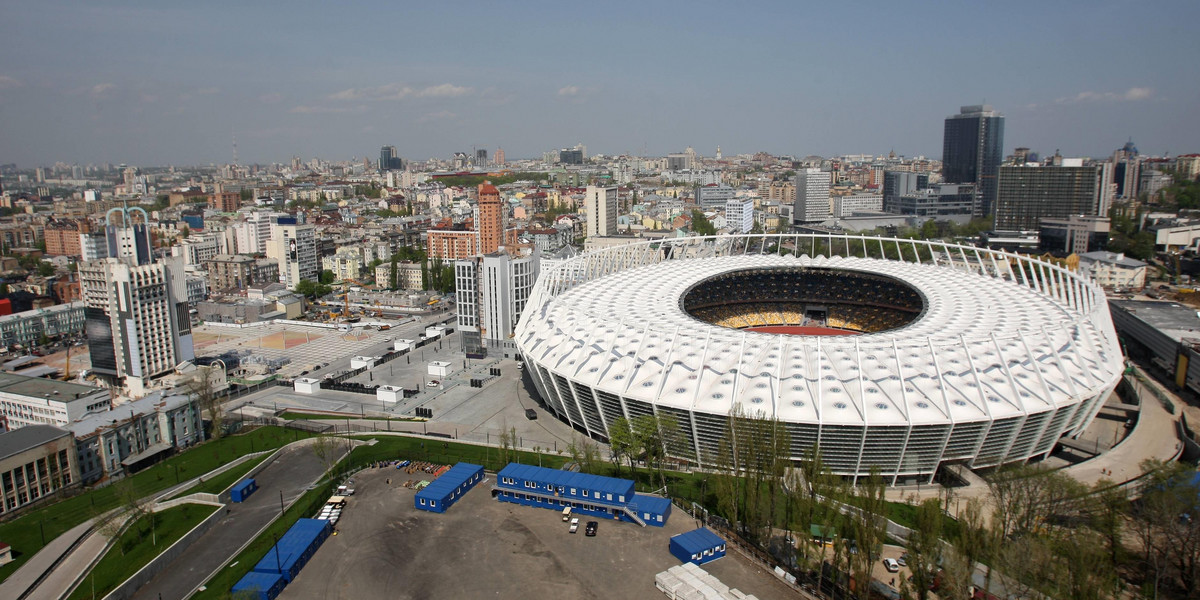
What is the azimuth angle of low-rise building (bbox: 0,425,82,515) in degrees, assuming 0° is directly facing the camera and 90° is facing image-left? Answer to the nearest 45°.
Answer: approximately 315°

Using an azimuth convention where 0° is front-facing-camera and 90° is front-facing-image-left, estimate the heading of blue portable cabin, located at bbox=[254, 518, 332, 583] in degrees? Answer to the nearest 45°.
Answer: approximately 315°

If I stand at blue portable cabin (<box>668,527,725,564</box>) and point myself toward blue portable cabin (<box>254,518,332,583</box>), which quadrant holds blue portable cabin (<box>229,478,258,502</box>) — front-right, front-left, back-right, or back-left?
front-right

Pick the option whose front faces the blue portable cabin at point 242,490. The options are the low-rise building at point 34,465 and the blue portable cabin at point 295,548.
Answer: the low-rise building

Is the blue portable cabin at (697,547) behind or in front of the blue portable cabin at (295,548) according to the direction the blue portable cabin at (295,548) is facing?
in front

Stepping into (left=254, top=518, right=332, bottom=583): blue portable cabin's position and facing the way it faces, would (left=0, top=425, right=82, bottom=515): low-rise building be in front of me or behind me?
behind

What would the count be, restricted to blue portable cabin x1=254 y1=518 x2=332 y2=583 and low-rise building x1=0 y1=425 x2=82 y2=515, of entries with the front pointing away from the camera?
0

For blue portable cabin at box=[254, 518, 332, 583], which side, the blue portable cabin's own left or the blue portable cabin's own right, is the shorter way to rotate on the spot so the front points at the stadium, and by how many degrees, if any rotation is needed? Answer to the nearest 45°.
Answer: approximately 45° to the blue portable cabin's own left

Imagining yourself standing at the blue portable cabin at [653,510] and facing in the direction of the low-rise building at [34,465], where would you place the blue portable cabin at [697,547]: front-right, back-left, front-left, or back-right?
back-left

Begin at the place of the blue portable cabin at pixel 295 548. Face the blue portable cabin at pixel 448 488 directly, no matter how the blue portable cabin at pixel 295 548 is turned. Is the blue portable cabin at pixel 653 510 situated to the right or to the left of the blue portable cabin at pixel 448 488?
right

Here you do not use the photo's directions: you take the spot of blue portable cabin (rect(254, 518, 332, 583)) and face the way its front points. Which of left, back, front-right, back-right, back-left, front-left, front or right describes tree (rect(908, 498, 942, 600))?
front

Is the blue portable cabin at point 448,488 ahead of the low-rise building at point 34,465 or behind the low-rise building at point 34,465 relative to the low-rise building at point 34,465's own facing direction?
ahead

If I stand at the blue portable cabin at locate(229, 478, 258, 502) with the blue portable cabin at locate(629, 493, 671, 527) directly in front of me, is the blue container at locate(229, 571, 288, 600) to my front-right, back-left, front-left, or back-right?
front-right

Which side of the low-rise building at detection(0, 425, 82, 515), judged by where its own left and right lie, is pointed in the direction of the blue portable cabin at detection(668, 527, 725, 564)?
front

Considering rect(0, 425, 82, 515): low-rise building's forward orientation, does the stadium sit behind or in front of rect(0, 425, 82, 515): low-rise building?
in front

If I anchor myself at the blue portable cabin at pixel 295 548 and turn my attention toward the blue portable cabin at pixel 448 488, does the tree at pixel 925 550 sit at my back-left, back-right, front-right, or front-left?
front-right

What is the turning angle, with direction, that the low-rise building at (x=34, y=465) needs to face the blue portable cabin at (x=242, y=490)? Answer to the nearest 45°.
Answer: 0° — it already faces it

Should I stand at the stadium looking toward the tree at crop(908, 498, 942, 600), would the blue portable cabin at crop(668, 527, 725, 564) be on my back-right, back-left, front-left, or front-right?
front-right
